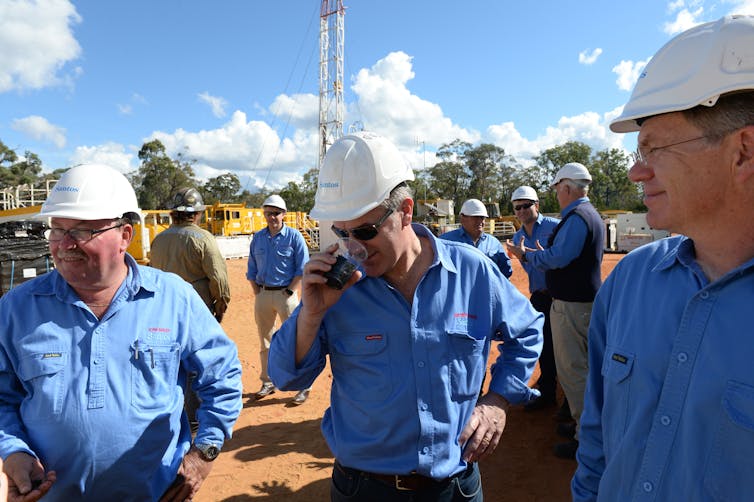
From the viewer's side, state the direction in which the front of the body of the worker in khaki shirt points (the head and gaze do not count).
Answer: away from the camera

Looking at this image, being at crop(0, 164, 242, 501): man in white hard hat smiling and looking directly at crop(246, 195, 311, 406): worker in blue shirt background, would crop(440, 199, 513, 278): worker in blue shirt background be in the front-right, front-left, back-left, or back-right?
front-right

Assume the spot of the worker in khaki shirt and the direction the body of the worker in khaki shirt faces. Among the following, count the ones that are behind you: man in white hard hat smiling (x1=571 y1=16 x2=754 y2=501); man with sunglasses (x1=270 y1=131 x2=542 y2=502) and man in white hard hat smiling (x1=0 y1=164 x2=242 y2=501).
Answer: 3

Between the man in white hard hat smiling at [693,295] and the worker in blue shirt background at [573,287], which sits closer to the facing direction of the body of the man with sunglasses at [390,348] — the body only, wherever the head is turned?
the man in white hard hat smiling

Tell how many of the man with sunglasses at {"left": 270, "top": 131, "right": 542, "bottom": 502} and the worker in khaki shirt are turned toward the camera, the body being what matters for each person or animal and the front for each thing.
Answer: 1

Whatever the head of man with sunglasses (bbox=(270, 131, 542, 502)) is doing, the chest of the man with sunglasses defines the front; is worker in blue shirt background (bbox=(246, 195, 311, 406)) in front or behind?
behind

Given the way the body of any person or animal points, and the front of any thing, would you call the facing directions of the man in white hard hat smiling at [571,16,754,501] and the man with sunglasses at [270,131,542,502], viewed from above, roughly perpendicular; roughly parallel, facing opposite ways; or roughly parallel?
roughly perpendicular

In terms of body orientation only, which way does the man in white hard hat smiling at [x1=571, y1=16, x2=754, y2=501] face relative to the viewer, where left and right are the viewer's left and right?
facing the viewer and to the left of the viewer

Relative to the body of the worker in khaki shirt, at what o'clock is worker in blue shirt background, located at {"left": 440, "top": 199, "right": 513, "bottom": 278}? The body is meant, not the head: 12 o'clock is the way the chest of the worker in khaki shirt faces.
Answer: The worker in blue shirt background is roughly at 3 o'clock from the worker in khaki shirt.

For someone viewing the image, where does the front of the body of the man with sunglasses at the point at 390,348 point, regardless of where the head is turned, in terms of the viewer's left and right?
facing the viewer

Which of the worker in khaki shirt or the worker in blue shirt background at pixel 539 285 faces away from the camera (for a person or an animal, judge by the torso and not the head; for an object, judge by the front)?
the worker in khaki shirt

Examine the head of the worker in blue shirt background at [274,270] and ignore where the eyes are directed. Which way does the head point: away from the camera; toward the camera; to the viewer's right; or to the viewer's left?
toward the camera

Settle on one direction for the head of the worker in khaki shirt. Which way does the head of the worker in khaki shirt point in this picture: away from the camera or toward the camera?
away from the camera

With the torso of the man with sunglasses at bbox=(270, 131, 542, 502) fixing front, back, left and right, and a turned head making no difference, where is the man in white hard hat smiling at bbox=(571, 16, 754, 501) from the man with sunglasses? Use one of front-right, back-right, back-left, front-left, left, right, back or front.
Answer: front-left

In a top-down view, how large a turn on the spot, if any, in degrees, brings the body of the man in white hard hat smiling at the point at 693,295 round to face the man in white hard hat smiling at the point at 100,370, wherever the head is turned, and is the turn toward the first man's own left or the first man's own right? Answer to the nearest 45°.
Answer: approximately 45° to the first man's own right
